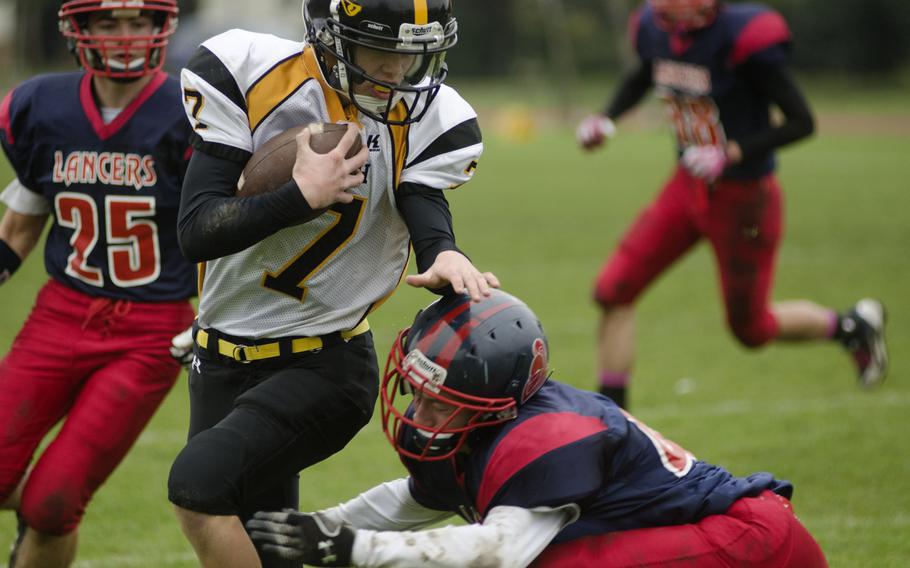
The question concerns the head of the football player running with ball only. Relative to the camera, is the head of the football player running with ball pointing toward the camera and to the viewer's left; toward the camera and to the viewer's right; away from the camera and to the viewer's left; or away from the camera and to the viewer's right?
toward the camera and to the viewer's right

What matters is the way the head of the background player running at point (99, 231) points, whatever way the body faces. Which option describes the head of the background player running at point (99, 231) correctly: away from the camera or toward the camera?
toward the camera

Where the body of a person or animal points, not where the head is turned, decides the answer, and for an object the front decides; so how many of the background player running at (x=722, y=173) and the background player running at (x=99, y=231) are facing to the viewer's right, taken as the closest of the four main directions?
0

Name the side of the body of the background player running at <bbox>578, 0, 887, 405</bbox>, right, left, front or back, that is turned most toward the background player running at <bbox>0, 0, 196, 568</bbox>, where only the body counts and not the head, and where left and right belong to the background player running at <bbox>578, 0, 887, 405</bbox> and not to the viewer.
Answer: front

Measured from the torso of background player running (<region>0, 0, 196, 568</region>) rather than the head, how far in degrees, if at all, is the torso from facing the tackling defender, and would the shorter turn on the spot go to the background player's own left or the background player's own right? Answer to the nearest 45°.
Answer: approximately 45° to the background player's own left

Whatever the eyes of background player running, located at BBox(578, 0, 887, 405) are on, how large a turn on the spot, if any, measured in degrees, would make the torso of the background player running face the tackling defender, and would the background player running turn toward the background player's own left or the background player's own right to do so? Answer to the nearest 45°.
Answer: approximately 45° to the background player's own left

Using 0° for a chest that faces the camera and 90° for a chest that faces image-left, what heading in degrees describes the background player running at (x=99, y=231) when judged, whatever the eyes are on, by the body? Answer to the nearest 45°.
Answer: approximately 0°

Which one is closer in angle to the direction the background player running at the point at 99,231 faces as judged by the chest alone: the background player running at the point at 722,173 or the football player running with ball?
the football player running with ball

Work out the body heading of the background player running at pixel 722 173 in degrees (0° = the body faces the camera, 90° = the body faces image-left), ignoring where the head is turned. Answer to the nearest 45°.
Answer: approximately 45°

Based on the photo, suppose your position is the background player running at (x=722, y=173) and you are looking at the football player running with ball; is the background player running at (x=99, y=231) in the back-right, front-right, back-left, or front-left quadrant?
front-right

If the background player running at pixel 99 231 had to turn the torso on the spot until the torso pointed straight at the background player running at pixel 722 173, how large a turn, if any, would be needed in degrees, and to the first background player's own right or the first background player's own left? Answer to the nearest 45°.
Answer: approximately 90° to the first background player's own left
